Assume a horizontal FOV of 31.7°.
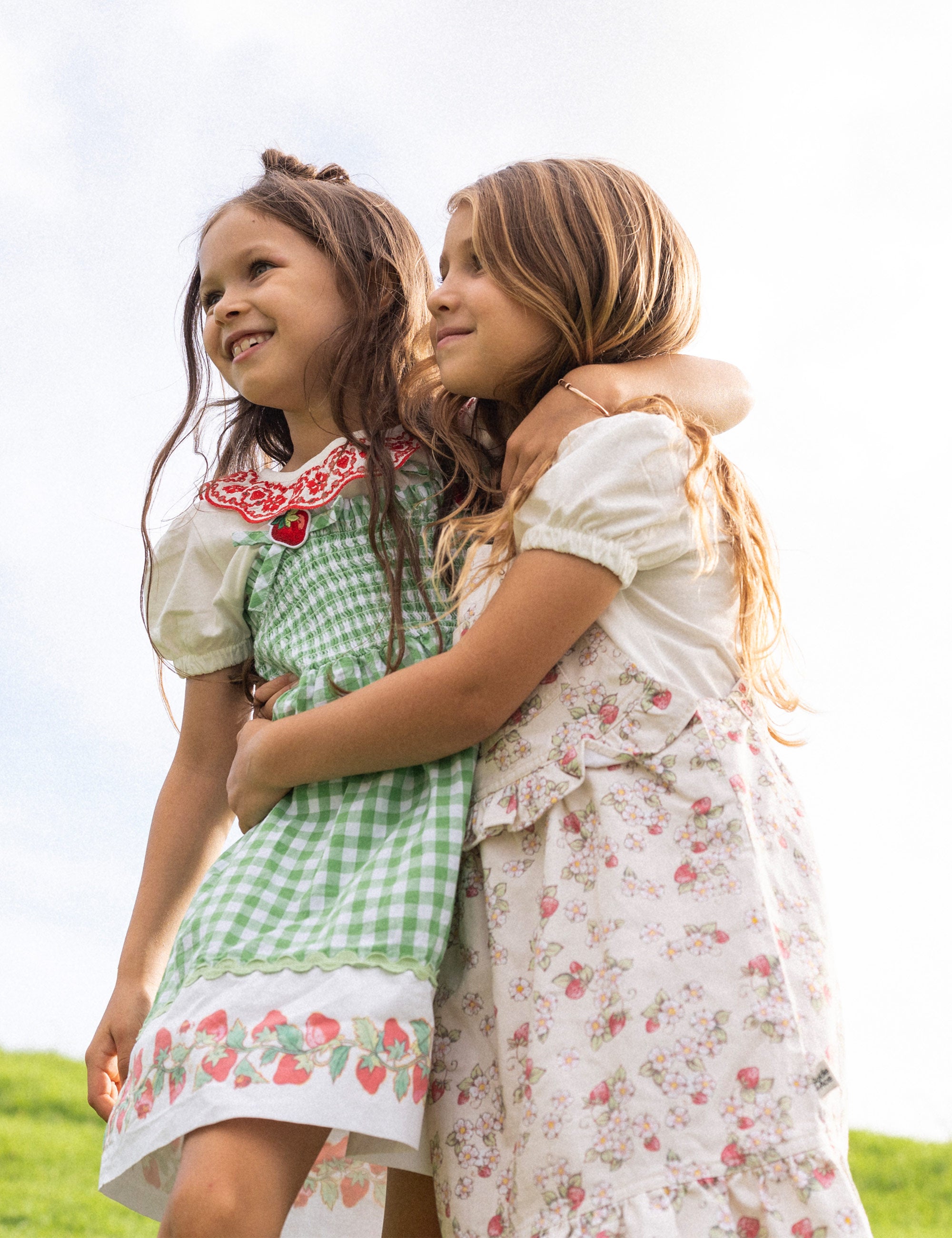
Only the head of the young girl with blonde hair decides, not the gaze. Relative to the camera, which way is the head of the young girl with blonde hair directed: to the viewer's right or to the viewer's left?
to the viewer's left

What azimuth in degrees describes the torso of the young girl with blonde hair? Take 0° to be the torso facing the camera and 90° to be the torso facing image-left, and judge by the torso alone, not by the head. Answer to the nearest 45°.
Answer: approximately 90°

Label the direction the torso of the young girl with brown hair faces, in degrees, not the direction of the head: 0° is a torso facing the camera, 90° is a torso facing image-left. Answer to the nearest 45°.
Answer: approximately 45°

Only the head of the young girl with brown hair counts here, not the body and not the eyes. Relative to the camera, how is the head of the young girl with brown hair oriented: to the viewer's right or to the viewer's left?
to the viewer's left
